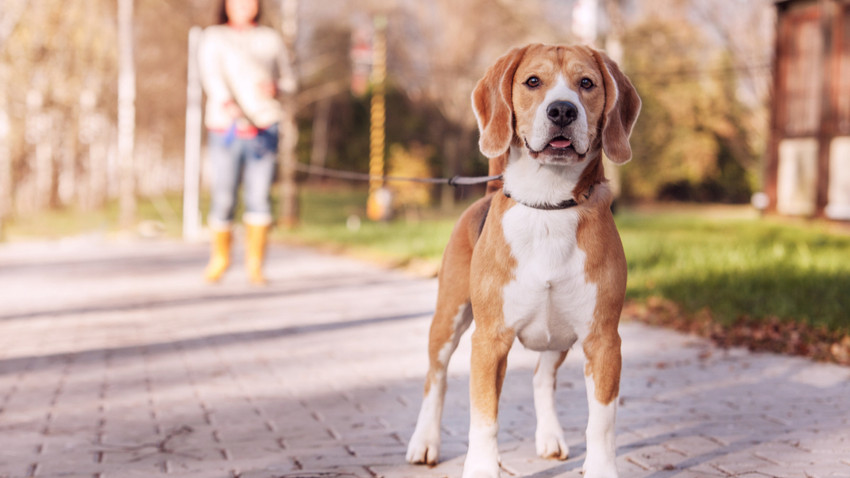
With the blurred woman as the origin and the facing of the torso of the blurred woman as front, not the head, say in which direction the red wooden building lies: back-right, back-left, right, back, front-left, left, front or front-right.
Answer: back-left

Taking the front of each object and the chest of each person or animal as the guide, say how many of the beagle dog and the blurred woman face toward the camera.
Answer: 2

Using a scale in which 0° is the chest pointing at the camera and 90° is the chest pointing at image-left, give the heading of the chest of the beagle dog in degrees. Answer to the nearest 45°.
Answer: approximately 0°

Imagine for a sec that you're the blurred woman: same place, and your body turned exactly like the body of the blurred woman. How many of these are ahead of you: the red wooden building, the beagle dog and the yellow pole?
1

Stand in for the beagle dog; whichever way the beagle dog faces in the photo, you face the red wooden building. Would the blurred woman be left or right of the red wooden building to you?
left

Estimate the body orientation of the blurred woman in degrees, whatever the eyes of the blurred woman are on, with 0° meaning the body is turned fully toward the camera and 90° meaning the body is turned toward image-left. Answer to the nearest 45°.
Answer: approximately 0°

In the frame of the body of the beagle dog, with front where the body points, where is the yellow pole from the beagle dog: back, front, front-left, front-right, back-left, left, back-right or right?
back

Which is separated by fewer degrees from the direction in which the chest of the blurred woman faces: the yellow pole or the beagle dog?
the beagle dog
